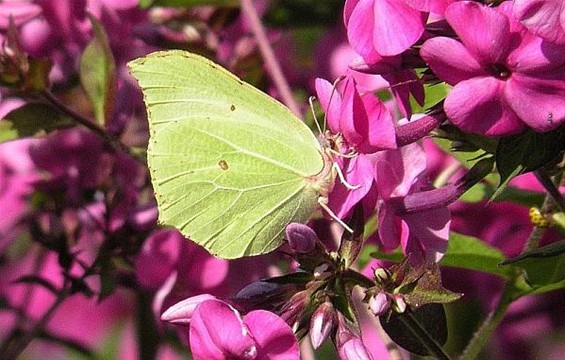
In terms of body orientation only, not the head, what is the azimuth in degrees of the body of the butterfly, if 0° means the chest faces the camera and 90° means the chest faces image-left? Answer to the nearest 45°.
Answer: approximately 270°

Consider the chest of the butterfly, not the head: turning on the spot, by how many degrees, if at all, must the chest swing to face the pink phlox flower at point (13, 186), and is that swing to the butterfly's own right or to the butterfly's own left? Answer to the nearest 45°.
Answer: approximately 135° to the butterfly's own left
